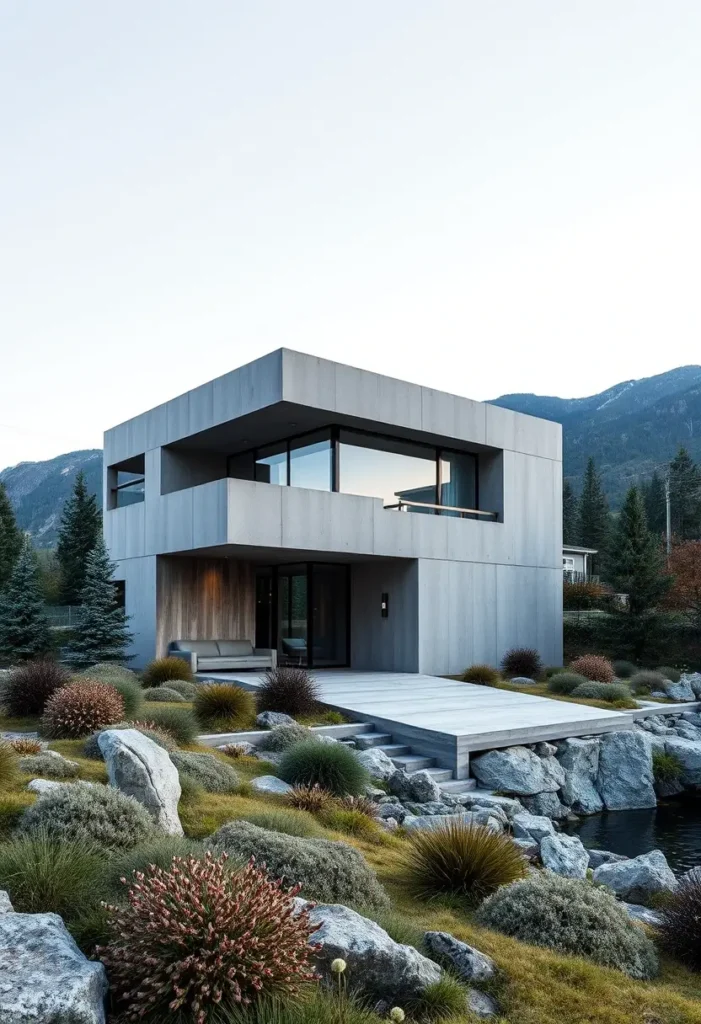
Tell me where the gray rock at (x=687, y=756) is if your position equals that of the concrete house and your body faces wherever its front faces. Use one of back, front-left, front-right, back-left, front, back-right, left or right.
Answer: front

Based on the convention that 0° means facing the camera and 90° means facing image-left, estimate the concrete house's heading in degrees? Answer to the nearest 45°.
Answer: approximately 315°

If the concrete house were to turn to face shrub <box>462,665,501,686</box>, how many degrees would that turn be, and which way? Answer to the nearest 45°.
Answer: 0° — it already faces it

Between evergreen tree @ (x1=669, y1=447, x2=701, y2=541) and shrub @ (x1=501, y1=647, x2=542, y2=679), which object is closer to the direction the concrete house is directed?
the shrub

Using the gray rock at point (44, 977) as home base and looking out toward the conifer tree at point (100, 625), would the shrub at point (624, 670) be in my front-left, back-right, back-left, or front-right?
front-right

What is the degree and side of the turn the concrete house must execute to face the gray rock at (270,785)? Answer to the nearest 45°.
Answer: approximately 45° to its right

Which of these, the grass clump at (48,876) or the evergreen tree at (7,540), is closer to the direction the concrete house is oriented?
the grass clump

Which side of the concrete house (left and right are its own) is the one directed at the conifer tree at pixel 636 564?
left

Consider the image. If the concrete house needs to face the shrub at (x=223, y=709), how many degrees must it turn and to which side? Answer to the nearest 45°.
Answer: approximately 45° to its right

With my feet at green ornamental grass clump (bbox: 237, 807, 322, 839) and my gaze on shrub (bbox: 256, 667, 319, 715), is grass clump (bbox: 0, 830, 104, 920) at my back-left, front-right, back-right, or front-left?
back-left

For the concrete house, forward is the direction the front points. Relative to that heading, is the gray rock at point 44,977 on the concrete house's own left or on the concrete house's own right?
on the concrete house's own right

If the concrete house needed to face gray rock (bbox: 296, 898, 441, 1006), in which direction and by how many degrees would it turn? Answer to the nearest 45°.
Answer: approximately 45° to its right

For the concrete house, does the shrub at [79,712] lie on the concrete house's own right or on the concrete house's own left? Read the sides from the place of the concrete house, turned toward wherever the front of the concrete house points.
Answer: on the concrete house's own right

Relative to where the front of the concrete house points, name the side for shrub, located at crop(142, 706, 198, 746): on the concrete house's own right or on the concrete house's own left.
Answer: on the concrete house's own right

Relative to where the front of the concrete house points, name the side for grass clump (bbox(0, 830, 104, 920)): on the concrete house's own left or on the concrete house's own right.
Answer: on the concrete house's own right

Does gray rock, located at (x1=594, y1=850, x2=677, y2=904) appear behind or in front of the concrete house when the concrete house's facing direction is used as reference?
in front

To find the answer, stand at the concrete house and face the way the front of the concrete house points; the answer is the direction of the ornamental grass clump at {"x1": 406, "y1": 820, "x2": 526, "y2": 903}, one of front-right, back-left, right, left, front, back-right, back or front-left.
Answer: front-right
